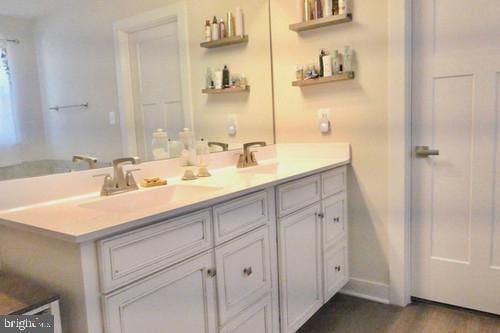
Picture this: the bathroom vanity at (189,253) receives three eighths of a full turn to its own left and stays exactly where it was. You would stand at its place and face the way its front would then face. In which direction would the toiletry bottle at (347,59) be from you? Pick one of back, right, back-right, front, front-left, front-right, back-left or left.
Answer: front-right

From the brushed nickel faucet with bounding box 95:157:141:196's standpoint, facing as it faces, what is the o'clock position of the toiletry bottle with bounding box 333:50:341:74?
The toiletry bottle is roughly at 10 o'clock from the brushed nickel faucet.

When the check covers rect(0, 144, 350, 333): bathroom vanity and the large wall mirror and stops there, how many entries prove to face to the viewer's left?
0

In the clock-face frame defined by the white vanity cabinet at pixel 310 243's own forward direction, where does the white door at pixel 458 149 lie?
The white door is roughly at 10 o'clock from the white vanity cabinet.

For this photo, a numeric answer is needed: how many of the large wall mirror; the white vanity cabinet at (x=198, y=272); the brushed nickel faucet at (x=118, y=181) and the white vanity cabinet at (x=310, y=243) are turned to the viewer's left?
0

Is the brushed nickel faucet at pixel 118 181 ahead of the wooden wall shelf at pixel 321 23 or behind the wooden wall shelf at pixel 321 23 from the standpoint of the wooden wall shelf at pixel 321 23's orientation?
ahead

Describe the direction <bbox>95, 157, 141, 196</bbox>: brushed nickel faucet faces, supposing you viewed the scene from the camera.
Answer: facing the viewer and to the right of the viewer

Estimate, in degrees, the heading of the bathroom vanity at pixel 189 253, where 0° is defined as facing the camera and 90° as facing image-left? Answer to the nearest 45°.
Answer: approximately 315°

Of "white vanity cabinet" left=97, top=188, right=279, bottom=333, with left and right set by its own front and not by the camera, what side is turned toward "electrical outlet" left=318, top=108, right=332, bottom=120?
left

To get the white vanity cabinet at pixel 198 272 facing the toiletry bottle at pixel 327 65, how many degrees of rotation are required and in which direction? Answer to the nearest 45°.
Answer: approximately 90° to its left

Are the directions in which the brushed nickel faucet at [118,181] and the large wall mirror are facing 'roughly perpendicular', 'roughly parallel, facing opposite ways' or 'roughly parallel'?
roughly parallel

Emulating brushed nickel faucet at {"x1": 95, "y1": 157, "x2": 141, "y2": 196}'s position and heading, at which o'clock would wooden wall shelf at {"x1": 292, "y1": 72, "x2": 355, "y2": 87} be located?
The wooden wall shelf is roughly at 10 o'clock from the brushed nickel faucet.

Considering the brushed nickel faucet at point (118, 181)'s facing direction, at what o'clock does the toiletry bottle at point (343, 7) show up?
The toiletry bottle is roughly at 10 o'clock from the brushed nickel faucet.

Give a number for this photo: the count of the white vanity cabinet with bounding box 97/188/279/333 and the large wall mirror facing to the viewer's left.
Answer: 0

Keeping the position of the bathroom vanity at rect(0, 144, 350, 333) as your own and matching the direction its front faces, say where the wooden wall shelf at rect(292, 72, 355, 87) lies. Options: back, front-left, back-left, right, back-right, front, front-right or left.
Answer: left
